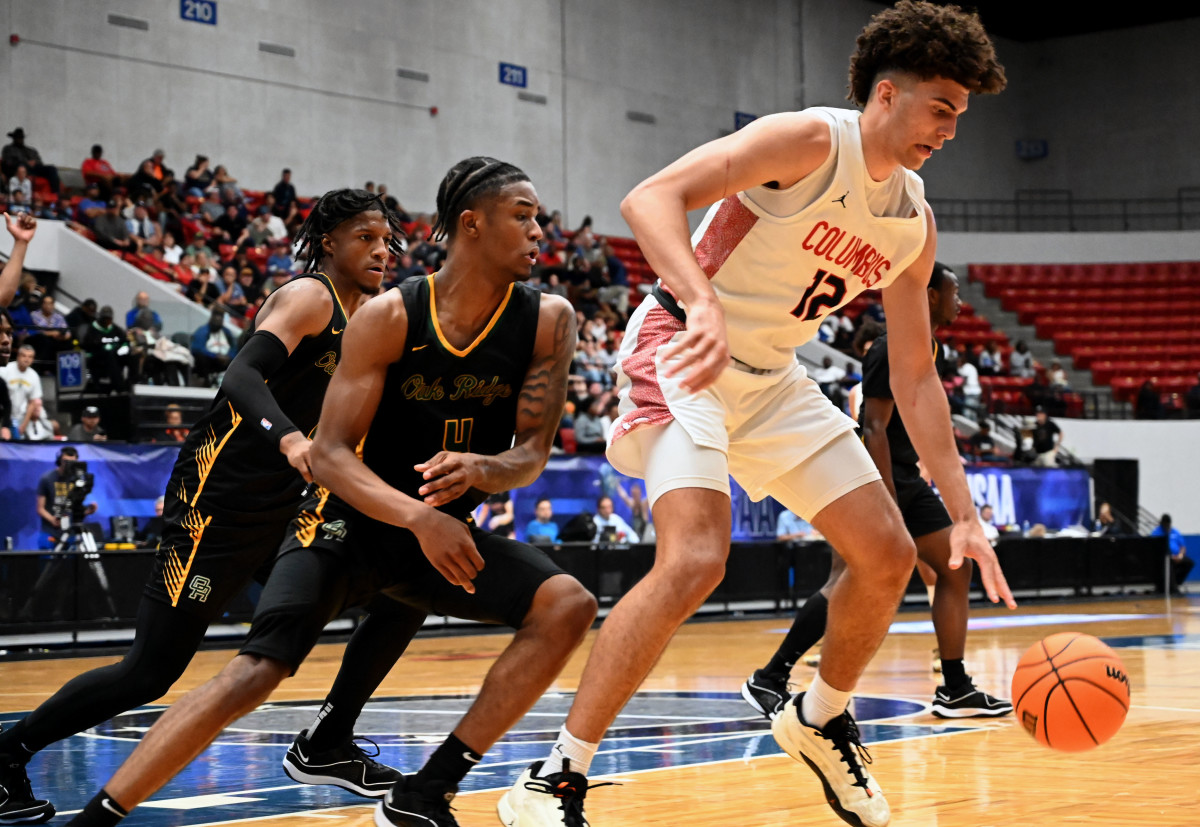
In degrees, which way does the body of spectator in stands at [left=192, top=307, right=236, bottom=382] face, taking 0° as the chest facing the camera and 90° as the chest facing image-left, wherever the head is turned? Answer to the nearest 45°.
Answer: approximately 315°

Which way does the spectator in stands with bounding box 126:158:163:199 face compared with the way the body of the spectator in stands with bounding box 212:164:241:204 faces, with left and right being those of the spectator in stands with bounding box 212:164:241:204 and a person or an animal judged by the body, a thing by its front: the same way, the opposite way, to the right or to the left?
the same way

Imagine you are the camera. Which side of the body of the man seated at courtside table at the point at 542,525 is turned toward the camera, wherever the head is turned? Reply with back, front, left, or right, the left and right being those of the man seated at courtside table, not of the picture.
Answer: front

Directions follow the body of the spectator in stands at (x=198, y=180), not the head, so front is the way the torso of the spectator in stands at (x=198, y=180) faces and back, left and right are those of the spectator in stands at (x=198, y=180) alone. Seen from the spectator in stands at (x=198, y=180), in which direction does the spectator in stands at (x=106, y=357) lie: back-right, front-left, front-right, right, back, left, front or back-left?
front-right

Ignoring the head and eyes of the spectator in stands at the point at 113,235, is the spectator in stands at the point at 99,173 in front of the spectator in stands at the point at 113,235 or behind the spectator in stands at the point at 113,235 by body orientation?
behind

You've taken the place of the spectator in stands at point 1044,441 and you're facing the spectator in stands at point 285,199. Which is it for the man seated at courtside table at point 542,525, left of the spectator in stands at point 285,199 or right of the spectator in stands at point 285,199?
left

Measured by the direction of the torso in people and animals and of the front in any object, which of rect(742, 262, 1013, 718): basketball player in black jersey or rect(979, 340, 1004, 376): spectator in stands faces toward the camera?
the spectator in stands

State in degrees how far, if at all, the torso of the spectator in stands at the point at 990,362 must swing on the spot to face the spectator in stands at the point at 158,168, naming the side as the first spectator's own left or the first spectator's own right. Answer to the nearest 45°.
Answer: approximately 45° to the first spectator's own right

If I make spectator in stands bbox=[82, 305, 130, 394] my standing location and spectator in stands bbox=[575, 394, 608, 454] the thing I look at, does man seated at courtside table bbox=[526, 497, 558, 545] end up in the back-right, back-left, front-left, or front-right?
front-right

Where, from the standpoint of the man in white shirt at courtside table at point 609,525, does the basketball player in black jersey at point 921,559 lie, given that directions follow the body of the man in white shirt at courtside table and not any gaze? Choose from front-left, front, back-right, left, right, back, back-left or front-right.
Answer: front

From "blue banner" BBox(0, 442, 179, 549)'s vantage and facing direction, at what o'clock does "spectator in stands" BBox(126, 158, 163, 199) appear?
The spectator in stands is roughly at 6 o'clock from the blue banner.

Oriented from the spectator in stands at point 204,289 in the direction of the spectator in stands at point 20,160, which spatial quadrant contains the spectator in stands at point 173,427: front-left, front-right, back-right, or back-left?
back-left

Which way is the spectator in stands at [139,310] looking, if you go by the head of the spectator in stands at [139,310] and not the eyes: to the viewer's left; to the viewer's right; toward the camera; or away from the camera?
toward the camera

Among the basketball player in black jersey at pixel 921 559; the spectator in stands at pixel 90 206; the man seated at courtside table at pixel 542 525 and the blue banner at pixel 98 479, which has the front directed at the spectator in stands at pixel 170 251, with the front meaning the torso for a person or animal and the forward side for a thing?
the spectator in stands at pixel 90 206

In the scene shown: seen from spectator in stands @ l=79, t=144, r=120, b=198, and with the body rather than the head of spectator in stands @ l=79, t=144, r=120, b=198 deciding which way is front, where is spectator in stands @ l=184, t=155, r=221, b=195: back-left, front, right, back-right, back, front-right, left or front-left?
front-left

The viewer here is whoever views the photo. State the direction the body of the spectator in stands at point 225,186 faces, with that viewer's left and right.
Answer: facing the viewer and to the right of the viewer

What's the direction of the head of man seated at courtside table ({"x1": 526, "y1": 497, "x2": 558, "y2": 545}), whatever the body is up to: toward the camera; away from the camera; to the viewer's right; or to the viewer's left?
toward the camera

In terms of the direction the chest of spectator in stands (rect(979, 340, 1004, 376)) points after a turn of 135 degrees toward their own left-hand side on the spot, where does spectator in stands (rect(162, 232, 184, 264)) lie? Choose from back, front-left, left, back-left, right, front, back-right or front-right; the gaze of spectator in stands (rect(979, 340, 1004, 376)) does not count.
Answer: back

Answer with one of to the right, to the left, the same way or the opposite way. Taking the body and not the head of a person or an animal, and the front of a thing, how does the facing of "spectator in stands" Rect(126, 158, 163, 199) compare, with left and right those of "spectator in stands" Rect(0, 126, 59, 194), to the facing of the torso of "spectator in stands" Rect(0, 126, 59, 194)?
the same way
